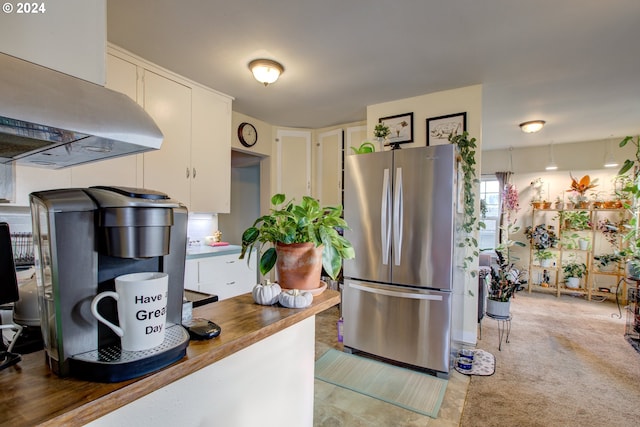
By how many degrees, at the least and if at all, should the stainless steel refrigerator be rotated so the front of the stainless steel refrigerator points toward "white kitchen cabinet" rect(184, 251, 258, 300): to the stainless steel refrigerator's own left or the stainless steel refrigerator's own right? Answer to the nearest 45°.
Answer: approximately 45° to the stainless steel refrigerator's own right

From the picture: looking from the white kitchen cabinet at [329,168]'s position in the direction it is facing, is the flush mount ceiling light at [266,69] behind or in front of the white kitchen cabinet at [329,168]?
in front

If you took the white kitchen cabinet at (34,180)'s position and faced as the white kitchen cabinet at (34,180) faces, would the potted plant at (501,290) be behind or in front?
in front

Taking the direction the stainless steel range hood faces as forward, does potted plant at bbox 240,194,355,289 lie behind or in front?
in front

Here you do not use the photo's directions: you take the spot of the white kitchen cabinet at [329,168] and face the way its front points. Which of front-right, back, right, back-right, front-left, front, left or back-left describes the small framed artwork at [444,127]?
left

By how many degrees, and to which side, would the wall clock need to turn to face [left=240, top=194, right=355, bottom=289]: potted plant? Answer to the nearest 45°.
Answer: approximately 45° to its right

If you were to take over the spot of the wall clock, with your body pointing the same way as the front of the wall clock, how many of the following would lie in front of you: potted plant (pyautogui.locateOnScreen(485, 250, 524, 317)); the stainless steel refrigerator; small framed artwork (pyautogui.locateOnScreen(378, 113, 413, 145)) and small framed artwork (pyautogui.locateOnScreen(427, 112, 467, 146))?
4

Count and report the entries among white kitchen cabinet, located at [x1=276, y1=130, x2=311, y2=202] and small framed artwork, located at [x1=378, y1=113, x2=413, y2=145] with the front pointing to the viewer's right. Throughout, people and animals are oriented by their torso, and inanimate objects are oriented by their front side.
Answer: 0

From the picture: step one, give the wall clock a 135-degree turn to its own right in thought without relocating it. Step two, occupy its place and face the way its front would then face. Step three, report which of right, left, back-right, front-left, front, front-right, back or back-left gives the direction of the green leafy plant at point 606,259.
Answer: back

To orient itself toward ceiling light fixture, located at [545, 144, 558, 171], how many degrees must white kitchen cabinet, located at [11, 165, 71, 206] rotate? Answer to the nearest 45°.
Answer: approximately 45° to its left

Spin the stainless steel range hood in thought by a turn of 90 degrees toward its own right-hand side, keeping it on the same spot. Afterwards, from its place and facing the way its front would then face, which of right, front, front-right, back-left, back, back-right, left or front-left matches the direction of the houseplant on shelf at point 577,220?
back-left

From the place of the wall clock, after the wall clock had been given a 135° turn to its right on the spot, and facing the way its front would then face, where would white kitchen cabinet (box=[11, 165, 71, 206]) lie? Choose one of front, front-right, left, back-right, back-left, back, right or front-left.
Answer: front-left

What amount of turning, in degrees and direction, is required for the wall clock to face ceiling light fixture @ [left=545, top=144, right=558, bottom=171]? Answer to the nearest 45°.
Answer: approximately 45° to its left

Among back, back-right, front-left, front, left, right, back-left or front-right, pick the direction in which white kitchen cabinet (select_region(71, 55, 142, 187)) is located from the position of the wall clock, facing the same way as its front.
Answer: right

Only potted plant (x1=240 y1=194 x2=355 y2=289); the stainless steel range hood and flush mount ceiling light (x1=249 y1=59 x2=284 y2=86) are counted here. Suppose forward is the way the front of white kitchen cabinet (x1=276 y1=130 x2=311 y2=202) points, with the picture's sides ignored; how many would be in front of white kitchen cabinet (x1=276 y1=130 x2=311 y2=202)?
3
